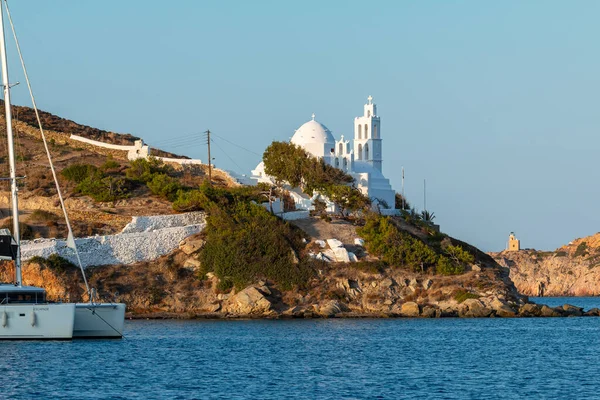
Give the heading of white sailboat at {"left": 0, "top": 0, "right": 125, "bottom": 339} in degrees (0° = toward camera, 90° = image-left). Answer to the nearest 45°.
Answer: approximately 315°
